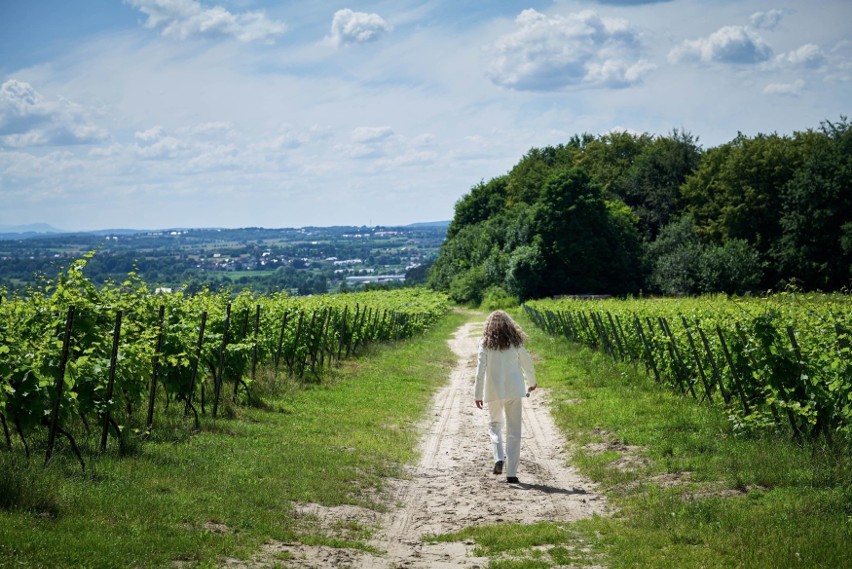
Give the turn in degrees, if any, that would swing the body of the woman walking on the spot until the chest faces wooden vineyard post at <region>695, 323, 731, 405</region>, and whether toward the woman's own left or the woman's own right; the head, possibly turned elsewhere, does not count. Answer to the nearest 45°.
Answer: approximately 45° to the woman's own right

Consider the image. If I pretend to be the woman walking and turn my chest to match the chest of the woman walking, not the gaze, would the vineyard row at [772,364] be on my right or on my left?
on my right

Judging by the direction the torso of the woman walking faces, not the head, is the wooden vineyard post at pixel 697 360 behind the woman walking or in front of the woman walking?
in front

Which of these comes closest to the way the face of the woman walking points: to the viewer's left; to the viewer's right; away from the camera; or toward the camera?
away from the camera

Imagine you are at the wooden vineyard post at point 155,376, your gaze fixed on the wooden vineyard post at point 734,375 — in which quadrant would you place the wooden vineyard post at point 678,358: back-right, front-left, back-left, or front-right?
front-left

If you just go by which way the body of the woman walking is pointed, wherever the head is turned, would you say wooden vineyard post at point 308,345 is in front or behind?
in front

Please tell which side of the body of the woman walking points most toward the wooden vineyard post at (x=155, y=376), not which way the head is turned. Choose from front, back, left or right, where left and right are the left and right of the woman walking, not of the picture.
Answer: left

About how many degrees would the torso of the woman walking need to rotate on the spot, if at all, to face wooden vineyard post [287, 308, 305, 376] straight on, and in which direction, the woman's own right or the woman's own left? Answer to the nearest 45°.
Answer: approximately 45° to the woman's own left

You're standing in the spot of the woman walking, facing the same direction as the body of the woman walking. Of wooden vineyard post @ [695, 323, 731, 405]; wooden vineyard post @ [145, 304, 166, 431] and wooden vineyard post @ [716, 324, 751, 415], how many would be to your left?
1

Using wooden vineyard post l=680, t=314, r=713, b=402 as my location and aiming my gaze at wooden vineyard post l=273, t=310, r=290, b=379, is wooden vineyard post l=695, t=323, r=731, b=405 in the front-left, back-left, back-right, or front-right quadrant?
back-left

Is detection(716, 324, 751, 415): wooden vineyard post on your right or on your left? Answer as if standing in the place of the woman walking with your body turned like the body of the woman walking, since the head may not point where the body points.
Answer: on your right

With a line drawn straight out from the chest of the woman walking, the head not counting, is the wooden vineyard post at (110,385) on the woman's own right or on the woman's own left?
on the woman's own left

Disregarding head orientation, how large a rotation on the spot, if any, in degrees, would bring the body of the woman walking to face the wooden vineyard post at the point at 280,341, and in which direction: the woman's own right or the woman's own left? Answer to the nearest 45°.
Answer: approximately 45° to the woman's own left

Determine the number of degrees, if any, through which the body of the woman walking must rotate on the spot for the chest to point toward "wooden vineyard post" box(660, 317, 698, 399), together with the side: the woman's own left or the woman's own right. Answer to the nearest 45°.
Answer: approximately 45° to the woman's own right

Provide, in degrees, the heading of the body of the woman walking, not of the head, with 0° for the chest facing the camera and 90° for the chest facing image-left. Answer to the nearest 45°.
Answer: approximately 180°
